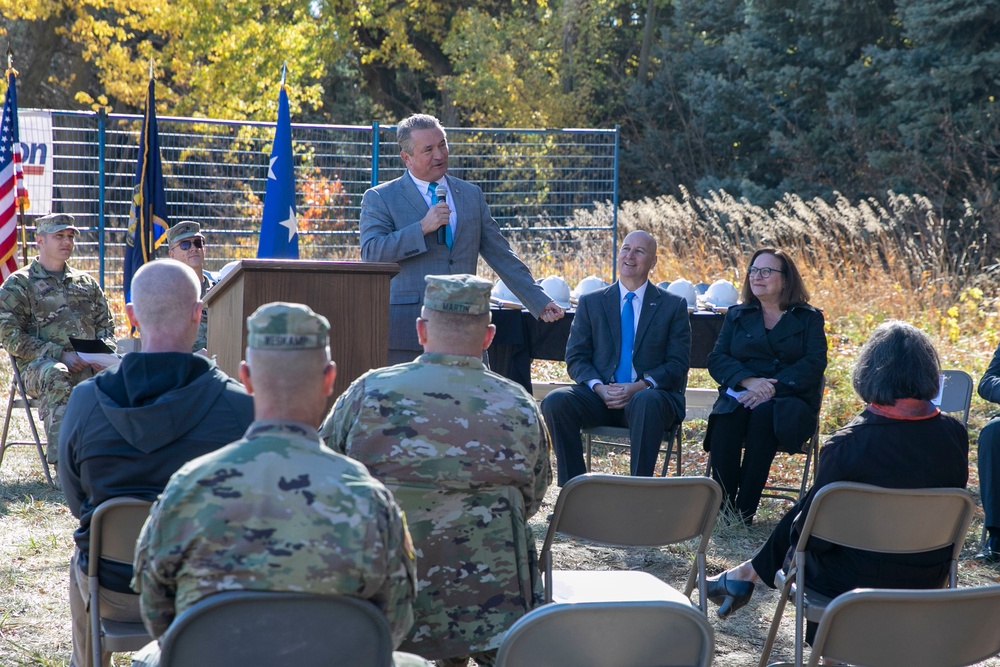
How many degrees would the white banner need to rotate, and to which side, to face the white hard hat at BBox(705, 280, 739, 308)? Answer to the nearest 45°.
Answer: approximately 45° to its left

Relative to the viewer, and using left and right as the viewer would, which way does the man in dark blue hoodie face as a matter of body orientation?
facing away from the viewer

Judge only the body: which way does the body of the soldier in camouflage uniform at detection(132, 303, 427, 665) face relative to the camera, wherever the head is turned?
away from the camera

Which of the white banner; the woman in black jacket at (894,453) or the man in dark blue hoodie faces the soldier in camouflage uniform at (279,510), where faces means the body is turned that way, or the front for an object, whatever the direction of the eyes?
the white banner

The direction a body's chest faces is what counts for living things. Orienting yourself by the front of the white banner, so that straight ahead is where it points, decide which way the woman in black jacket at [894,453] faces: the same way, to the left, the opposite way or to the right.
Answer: the opposite way

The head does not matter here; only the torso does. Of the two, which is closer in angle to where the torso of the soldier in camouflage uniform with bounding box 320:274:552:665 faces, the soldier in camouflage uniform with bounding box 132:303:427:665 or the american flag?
the american flag

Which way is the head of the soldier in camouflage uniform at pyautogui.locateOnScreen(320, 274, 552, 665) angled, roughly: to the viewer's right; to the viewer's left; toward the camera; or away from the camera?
away from the camera

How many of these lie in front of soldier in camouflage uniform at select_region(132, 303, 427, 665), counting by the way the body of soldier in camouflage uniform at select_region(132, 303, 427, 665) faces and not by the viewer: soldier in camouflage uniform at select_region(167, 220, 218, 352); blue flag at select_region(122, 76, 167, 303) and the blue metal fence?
3

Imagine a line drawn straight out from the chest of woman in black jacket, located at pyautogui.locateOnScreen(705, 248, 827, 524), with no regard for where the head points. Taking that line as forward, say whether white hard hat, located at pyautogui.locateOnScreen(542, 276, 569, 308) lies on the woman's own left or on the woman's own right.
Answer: on the woman's own right
